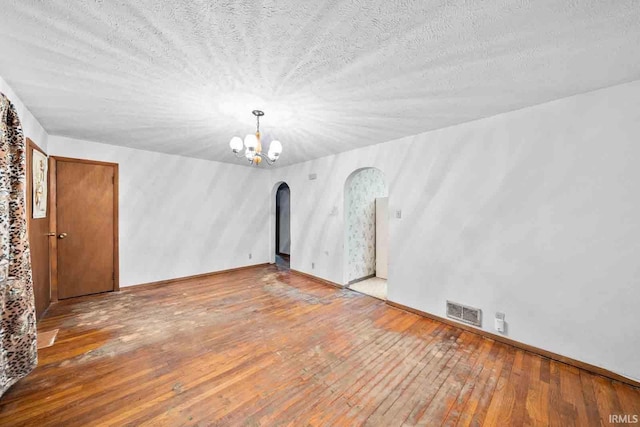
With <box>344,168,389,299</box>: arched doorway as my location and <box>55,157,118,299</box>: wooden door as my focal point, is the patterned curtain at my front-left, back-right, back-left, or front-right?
front-left

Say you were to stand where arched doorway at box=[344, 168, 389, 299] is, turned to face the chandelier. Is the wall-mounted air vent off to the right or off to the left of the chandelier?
left

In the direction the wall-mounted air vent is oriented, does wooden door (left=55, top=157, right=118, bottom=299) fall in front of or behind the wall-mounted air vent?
in front

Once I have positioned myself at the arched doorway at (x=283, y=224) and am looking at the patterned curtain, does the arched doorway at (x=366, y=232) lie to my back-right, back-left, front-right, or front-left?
front-left

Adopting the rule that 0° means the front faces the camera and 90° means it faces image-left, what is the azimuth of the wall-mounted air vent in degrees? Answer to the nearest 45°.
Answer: approximately 45°

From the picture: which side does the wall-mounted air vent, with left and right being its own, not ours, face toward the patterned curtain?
front

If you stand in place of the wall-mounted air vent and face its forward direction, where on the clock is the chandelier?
The chandelier is roughly at 12 o'clock from the wall-mounted air vent.

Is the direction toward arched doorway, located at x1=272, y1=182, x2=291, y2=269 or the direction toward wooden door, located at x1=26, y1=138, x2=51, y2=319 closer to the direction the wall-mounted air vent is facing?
the wooden door

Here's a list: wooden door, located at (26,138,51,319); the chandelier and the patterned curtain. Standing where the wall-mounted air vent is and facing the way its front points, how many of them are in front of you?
3

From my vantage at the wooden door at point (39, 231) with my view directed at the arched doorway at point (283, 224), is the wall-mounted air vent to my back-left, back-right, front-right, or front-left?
front-right

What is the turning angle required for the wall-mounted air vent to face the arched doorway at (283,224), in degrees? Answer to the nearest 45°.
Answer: approximately 90° to its right

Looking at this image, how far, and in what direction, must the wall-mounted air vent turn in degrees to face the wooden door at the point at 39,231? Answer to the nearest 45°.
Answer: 0° — it already faces it

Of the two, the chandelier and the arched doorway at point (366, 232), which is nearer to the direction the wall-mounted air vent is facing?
the chandelier

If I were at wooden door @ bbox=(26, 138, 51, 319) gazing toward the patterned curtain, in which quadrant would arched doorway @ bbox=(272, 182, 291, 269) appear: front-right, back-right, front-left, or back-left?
back-left

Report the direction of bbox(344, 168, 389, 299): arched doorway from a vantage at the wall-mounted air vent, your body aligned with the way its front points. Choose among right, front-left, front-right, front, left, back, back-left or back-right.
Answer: right
